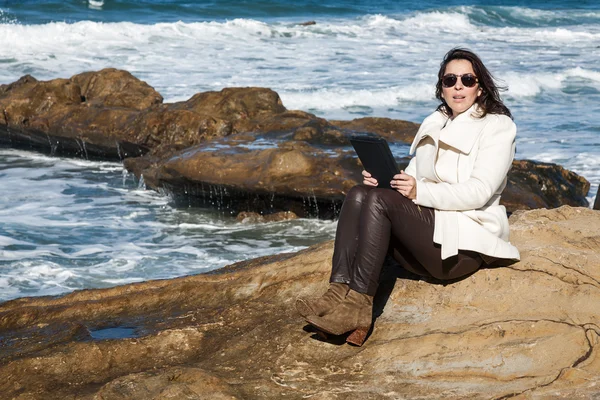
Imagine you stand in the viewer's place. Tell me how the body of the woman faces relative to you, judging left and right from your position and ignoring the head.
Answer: facing the viewer and to the left of the viewer

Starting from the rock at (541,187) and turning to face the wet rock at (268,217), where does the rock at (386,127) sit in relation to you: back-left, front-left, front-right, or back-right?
front-right

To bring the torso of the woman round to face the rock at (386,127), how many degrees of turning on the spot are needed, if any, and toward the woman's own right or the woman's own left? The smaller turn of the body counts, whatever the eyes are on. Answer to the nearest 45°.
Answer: approximately 135° to the woman's own right

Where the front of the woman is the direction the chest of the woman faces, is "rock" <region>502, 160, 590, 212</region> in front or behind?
behind

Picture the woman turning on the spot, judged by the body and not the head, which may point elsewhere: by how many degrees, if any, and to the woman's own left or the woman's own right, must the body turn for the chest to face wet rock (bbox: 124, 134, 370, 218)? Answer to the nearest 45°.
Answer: approximately 135° to the woman's own right

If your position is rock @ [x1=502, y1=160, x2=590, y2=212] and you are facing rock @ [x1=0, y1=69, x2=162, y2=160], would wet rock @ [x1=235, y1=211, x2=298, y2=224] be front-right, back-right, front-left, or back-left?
front-left

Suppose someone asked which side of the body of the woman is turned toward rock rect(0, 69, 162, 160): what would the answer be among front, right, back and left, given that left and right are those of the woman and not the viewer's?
right

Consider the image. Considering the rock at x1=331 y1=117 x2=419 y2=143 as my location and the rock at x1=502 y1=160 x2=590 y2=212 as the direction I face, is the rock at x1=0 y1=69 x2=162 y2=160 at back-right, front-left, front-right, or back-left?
back-right

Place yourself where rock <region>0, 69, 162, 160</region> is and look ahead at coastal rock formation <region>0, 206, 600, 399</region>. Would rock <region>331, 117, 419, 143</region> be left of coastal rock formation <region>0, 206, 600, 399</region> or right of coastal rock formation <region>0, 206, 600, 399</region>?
left
